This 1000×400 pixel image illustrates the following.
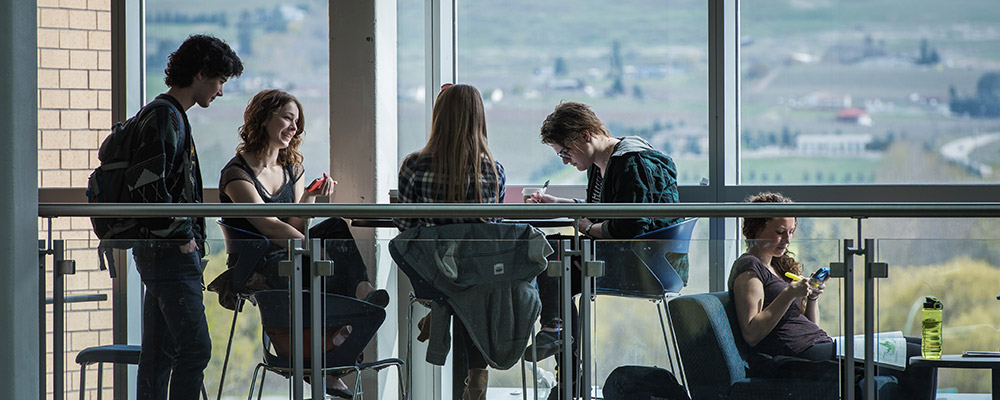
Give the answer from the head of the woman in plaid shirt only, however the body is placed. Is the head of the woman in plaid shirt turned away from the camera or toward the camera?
away from the camera

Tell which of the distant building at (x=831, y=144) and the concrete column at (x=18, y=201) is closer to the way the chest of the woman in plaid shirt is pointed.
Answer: the distant building

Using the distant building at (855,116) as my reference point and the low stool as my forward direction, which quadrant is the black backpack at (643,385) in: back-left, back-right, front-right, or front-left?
front-left

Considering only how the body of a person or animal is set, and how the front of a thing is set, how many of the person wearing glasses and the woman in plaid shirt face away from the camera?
1

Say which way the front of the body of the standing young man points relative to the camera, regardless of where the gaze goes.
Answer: to the viewer's right

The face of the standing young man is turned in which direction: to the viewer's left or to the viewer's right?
to the viewer's right

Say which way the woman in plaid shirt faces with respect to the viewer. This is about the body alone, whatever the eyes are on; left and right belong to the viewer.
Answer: facing away from the viewer

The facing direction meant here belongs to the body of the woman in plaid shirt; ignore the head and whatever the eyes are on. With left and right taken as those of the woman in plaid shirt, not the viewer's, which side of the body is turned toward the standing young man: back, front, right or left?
left

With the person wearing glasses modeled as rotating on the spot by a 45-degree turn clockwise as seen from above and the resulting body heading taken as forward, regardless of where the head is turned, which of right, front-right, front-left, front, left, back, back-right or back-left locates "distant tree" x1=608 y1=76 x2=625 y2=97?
front-right

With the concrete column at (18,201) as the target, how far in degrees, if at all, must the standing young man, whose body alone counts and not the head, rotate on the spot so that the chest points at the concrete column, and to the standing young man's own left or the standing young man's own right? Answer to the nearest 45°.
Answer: approximately 180°

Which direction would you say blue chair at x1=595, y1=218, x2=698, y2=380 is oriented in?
to the viewer's left
